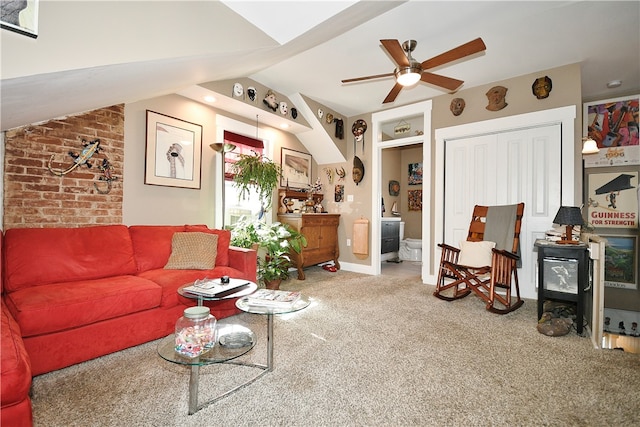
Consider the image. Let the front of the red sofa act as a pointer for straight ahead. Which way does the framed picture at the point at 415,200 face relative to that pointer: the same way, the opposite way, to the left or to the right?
to the right

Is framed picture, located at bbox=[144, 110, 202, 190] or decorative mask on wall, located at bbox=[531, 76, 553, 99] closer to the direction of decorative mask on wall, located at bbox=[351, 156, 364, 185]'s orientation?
the framed picture

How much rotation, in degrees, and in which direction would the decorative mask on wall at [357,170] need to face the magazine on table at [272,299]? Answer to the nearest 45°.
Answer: approximately 45° to its left

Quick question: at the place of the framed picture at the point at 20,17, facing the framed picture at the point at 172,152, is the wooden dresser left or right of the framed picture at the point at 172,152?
right

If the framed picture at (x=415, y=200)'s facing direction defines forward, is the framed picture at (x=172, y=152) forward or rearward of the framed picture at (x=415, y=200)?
forward

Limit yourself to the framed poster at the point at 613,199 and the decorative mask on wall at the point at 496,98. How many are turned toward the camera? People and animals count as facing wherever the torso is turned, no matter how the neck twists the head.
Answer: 2

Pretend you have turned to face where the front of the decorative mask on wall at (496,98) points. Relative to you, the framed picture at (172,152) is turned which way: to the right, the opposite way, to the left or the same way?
to the left

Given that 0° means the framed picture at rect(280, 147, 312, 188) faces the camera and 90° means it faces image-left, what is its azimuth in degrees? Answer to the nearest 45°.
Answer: approximately 315°
